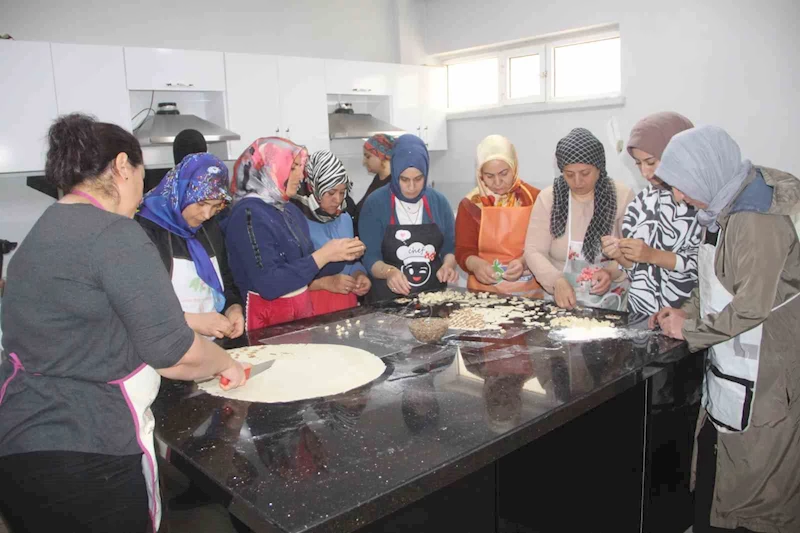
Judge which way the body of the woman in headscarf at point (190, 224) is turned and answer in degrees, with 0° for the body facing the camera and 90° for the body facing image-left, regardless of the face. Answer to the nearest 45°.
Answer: approximately 315°

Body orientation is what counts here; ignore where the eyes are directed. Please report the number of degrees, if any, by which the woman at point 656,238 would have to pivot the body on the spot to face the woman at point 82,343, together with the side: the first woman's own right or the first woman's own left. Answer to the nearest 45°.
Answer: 0° — they already face them

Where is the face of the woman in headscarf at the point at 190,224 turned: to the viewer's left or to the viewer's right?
to the viewer's right

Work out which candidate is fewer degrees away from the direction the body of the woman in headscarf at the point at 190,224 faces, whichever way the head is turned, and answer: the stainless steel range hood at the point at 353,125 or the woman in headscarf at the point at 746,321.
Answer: the woman in headscarf

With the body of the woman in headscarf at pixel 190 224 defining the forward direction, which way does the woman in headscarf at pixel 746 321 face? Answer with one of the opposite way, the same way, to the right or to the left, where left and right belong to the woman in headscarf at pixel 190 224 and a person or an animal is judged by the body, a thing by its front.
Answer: the opposite way

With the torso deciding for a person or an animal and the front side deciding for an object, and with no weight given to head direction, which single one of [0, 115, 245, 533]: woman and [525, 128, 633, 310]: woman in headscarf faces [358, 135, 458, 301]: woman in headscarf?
the woman

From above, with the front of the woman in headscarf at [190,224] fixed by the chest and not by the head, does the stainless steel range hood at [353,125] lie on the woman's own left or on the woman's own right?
on the woman's own left

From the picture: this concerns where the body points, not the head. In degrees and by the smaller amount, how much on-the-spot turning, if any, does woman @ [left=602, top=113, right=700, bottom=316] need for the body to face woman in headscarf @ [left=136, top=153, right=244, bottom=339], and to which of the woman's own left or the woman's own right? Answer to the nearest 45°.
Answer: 0° — they already face them

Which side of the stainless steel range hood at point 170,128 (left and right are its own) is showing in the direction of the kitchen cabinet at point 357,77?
left
